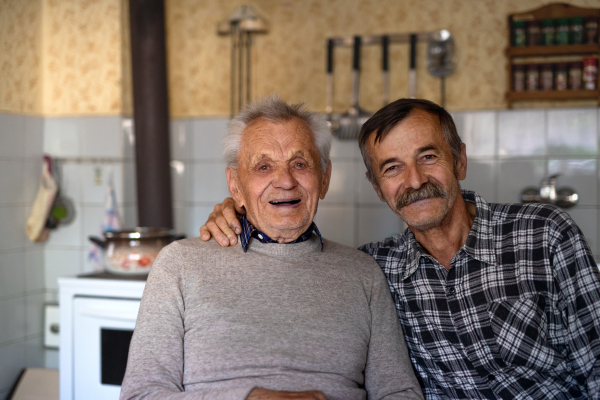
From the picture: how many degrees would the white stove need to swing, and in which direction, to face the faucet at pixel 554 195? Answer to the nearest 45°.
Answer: approximately 90° to its left

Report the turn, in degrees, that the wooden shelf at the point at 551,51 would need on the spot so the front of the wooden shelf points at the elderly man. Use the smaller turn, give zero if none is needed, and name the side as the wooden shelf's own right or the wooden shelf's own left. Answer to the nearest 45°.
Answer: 0° — it already faces them
